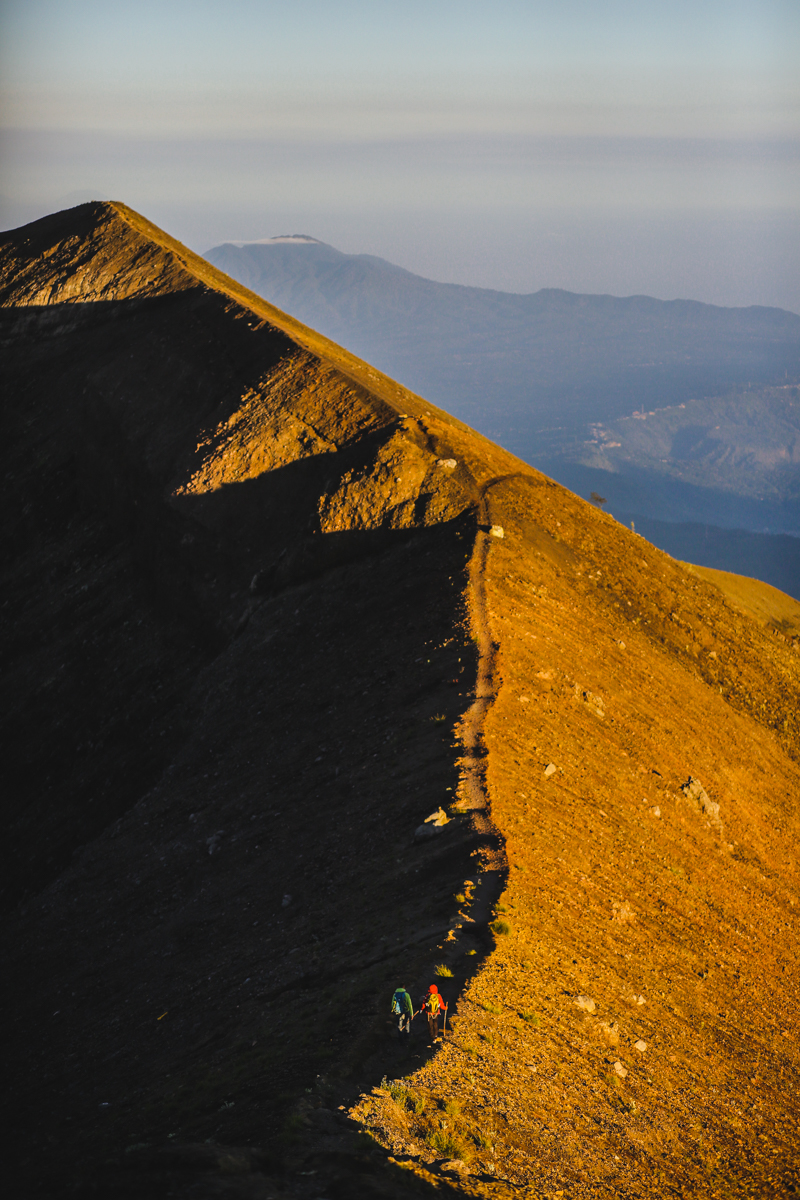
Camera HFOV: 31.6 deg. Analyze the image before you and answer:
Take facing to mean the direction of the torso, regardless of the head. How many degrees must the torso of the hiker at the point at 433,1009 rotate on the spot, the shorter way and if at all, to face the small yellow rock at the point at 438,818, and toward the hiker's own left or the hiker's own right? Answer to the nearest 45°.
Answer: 0° — they already face it

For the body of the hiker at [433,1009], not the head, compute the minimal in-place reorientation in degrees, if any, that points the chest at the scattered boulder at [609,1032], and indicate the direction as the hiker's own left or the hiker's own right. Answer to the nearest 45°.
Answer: approximately 45° to the hiker's own right

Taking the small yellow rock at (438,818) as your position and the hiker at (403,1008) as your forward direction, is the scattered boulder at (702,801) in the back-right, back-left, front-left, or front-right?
back-left

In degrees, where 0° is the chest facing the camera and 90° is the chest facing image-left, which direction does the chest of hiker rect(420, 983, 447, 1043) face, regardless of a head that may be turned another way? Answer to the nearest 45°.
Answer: approximately 180°

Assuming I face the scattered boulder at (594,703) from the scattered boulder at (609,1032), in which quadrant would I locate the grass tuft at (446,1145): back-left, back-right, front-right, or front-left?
back-left

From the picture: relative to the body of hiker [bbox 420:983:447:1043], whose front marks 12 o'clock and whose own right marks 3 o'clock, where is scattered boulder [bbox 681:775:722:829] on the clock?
The scattered boulder is roughly at 1 o'clock from the hiker.

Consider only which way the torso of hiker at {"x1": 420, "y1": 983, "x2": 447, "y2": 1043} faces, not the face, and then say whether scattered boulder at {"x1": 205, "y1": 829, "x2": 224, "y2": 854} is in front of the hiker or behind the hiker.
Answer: in front

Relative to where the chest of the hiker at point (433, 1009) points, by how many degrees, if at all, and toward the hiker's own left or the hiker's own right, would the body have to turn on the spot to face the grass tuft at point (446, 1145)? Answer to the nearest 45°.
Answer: approximately 180°

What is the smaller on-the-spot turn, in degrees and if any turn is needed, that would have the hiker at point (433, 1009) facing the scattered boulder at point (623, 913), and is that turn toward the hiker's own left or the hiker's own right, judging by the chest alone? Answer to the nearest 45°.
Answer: approximately 45° to the hiker's own right

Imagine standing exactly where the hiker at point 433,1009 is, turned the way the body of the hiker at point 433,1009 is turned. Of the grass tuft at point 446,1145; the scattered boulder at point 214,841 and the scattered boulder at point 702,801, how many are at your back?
1
